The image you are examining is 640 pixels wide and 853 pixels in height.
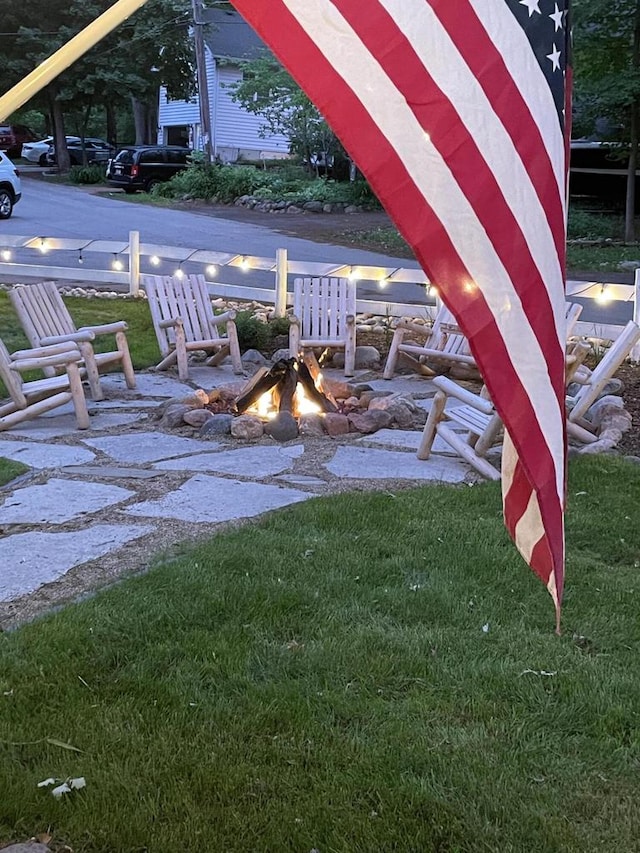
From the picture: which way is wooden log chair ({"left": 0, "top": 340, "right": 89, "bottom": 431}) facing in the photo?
to the viewer's right

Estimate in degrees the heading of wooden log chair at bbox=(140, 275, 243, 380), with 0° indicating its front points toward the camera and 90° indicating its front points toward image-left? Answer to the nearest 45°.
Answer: approximately 315°

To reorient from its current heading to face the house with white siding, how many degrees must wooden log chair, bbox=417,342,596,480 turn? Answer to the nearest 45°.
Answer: approximately 45° to its right

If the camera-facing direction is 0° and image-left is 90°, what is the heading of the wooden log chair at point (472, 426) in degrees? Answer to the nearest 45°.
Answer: approximately 135°

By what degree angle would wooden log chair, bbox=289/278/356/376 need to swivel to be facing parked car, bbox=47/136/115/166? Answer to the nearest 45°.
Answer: approximately 180°

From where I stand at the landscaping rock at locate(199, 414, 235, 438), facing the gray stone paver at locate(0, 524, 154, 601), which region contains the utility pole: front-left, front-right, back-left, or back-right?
back-right

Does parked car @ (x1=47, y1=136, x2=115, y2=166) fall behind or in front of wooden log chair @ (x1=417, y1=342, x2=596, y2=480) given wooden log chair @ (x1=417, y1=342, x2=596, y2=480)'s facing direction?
in front

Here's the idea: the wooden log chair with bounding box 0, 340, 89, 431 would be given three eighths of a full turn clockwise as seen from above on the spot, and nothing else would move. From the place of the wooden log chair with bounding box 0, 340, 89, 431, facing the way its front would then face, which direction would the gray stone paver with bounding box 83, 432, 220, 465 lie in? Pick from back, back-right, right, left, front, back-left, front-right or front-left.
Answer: left

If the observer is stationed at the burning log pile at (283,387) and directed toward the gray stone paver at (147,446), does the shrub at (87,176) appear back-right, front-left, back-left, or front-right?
back-right

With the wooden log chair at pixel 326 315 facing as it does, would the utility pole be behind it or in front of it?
behind

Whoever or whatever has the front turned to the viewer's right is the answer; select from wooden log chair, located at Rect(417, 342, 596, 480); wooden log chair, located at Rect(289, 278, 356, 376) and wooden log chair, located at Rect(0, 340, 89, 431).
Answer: wooden log chair, located at Rect(0, 340, 89, 431)

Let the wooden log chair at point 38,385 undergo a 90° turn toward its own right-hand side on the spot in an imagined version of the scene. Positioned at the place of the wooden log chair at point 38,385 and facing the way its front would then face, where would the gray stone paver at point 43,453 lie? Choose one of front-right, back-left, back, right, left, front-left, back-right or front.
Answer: front

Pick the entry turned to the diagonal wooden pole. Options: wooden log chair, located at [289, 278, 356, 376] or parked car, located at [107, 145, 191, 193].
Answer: the wooden log chair

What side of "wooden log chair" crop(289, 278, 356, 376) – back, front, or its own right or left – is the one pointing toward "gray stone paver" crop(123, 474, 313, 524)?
front

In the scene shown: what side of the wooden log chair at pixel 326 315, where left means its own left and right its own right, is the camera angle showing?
front

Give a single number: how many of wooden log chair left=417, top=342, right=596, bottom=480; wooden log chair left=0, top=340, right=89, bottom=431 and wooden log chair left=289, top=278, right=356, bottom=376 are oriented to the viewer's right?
1

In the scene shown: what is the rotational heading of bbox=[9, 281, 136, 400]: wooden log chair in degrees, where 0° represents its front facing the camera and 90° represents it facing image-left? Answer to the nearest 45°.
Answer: approximately 315°
